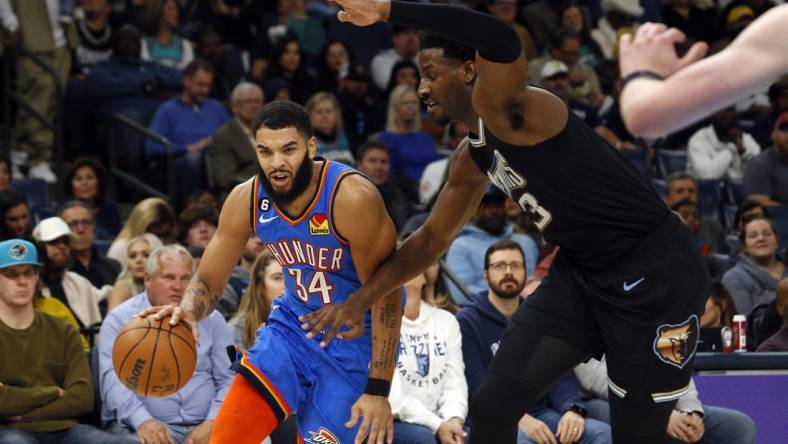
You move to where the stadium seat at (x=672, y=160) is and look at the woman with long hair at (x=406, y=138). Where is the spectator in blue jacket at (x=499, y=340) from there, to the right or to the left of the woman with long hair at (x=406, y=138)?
left

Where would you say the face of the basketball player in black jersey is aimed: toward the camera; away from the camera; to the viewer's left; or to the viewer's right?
to the viewer's left

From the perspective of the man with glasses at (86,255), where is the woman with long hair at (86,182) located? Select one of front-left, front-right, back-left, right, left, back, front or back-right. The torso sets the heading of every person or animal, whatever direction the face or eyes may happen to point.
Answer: back

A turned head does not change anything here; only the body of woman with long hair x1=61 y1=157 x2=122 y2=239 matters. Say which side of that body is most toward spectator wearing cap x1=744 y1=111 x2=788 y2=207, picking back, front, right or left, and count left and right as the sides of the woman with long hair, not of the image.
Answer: left

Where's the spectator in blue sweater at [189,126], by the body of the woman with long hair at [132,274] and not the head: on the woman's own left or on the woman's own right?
on the woman's own left

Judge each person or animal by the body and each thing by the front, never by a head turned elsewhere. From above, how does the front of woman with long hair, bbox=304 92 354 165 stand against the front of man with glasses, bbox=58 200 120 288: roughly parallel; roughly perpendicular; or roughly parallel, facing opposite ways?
roughly parallel

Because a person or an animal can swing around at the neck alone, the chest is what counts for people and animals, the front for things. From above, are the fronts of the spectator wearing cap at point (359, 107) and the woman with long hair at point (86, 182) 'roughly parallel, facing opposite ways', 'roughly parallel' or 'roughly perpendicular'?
roughly parallel

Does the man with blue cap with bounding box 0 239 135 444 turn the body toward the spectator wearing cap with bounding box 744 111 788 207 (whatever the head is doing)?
no

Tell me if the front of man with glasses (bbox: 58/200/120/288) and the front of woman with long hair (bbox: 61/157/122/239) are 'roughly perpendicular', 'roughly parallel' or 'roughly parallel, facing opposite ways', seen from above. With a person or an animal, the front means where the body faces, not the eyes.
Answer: roughly parallel

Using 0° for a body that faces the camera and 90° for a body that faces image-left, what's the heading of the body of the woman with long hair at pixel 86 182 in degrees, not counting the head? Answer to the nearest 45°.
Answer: approximately 0°

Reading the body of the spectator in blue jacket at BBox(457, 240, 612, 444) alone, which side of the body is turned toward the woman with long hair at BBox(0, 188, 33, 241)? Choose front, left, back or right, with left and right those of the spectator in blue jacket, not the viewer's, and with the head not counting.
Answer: right

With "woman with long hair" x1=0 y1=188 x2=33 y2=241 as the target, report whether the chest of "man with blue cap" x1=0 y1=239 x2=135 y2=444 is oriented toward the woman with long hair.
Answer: no

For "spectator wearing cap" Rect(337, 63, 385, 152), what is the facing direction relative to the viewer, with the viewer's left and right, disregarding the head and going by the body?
facing the viewer

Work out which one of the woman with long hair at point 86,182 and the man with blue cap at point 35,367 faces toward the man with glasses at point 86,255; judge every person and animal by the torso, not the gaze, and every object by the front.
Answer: the woman with long hair

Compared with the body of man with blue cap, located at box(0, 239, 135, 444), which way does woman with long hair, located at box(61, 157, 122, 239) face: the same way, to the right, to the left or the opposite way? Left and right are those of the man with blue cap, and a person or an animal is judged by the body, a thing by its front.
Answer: the same way

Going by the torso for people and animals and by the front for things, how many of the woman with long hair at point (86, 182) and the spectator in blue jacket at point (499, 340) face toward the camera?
2

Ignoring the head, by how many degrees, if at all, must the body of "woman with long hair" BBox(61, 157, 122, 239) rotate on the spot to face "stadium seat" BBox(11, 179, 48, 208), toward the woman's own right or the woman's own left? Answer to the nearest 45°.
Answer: approximately 135° to the woman's own right

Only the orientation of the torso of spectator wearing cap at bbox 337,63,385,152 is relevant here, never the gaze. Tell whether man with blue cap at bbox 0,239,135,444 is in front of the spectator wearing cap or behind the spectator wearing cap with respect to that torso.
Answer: in front

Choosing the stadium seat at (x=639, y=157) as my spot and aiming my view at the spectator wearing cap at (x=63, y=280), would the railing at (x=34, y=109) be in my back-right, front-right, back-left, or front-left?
front-right

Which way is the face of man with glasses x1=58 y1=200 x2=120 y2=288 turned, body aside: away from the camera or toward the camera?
toward the camera

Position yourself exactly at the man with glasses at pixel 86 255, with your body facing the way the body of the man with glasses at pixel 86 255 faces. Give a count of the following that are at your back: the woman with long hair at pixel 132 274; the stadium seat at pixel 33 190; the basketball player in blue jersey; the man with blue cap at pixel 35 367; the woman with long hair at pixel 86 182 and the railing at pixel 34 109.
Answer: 3
